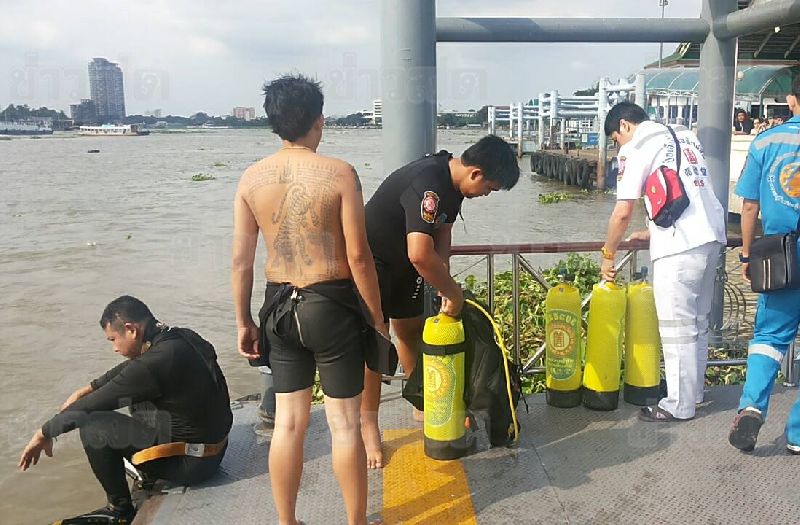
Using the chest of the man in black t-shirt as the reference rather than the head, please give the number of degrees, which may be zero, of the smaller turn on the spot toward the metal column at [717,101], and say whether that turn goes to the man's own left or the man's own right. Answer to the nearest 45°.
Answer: approximately 45° to the man's own left

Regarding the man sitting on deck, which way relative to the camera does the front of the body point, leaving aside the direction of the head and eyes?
to the viewer's left

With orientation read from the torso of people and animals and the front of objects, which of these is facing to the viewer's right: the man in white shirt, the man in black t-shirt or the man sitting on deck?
the man in black t-shirt

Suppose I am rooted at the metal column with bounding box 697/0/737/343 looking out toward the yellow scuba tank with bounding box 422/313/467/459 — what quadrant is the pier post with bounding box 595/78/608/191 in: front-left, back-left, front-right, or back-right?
back-right

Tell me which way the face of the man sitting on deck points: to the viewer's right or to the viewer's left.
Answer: to the viewer's left

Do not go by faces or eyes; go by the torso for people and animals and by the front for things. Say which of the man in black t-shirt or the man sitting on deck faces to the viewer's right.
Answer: the man in black t-shirt

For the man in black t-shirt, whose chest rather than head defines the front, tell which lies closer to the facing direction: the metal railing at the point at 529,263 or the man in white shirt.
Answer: the man in white shirt

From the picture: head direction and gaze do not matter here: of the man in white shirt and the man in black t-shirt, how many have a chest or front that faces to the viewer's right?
1

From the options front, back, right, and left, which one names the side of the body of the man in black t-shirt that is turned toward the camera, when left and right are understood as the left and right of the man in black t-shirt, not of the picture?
right

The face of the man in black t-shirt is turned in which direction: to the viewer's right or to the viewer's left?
to the viewer's right

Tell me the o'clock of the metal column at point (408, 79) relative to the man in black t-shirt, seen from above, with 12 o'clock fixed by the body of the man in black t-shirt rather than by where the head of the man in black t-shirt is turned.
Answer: The metal column is roughly at 9 o'clock from the man in black t-shirt.

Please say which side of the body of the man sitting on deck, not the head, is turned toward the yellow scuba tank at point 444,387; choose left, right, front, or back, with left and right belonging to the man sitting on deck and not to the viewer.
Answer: back

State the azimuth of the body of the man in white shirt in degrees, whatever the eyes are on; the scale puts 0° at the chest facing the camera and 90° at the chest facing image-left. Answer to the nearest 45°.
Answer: approximately 135°
